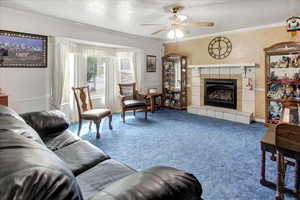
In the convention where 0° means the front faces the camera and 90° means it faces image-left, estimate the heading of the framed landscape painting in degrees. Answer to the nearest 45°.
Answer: approximately 315°

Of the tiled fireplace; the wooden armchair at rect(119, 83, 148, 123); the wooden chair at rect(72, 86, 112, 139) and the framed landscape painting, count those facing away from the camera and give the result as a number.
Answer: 0

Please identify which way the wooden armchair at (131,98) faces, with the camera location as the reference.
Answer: facing the viewer and to the right of the viewer

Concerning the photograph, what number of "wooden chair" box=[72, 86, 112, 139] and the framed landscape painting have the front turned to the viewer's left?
0

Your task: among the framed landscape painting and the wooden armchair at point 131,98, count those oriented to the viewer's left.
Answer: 0

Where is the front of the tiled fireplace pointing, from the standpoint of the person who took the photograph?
facing the viewer and to the left of the viewer

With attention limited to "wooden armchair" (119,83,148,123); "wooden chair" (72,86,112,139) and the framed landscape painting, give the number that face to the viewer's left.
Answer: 0

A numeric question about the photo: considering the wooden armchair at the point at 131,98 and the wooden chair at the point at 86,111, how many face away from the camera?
0

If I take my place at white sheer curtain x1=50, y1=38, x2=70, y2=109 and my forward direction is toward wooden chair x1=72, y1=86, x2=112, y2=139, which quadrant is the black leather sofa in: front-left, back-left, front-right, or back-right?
front-right

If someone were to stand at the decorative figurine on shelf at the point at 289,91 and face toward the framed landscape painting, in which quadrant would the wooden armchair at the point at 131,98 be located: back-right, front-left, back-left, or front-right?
front-right
